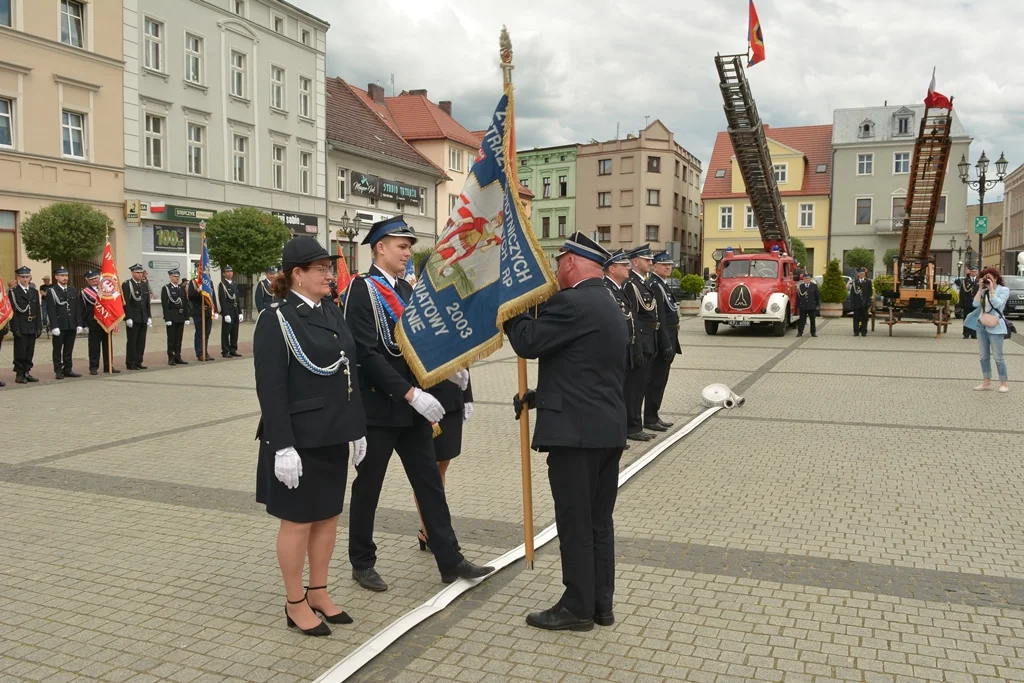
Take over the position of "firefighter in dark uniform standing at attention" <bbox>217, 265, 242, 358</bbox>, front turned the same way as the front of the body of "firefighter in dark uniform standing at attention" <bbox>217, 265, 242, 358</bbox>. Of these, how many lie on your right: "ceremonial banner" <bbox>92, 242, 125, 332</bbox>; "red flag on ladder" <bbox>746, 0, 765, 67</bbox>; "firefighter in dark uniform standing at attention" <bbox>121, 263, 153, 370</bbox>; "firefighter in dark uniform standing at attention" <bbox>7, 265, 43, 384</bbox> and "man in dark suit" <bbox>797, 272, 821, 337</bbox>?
3

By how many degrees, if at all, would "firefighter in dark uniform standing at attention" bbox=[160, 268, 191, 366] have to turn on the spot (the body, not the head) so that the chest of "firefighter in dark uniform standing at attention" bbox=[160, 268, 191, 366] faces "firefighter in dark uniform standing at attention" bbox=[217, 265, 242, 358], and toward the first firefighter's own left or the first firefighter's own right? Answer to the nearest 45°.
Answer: approximately 90° to the first firefighter's own left

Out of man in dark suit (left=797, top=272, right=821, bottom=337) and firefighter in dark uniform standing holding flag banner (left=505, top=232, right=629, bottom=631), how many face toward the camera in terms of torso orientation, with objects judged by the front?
1

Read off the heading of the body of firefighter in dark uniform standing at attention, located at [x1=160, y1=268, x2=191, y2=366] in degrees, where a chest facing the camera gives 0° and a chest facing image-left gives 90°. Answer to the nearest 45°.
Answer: approximately 315°

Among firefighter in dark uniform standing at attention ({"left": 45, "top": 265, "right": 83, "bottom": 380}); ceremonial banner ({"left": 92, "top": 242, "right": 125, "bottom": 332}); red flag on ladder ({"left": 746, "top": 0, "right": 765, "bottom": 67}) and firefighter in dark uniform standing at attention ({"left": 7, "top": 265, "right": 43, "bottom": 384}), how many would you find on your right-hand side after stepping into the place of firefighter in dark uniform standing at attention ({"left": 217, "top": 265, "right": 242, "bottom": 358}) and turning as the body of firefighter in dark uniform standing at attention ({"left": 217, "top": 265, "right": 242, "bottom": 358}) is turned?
3

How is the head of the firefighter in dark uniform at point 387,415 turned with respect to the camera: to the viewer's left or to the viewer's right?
to the viewer's right

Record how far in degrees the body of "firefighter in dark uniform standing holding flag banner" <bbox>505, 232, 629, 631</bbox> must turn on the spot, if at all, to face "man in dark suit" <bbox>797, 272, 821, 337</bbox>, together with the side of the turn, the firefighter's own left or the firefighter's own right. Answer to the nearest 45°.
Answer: approximately 45° to the firefighter's own right
